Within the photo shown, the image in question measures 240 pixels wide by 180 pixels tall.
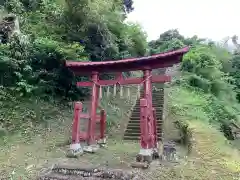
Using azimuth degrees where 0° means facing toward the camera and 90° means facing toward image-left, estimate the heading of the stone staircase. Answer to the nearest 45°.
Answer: approximately 0°

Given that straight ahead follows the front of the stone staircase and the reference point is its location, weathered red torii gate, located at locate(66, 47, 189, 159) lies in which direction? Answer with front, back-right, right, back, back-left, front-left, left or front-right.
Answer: front
